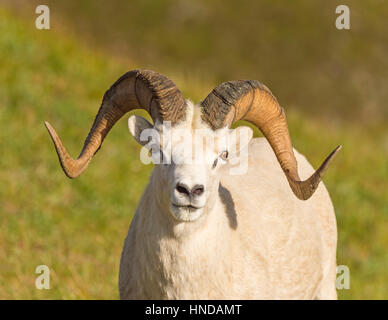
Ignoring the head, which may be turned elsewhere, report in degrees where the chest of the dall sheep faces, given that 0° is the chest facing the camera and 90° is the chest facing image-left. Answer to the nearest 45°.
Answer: approximately 45°
